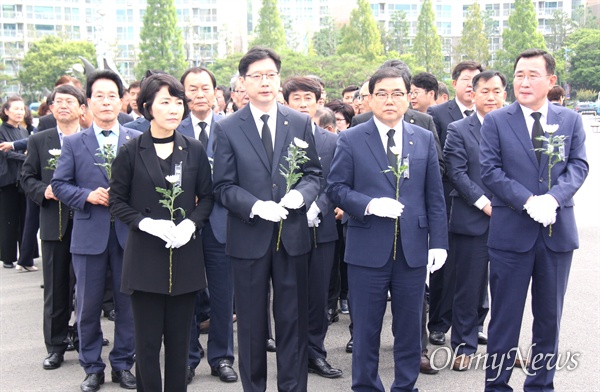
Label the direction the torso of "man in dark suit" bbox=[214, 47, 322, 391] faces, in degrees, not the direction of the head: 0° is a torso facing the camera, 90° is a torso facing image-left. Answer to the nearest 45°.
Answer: approximately 0°

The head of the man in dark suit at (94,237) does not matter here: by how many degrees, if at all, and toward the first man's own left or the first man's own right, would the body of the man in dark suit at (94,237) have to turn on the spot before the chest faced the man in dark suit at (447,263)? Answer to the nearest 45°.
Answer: approximately 90° to the first man's own left

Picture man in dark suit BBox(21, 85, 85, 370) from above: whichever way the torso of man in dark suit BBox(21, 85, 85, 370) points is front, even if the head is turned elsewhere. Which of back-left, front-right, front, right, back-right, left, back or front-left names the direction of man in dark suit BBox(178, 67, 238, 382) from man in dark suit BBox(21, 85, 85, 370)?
front-left

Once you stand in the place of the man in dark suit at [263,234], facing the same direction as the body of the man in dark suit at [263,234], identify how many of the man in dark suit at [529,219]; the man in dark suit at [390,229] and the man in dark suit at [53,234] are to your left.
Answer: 2

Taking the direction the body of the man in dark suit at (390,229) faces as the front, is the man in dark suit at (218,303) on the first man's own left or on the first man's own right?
on the first man's own right

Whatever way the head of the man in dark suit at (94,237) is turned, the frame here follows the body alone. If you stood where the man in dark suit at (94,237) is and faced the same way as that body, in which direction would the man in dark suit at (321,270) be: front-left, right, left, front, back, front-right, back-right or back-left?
left

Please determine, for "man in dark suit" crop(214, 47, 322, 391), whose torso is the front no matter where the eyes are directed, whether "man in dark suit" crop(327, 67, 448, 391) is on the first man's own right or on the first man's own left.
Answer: on the first man's own left

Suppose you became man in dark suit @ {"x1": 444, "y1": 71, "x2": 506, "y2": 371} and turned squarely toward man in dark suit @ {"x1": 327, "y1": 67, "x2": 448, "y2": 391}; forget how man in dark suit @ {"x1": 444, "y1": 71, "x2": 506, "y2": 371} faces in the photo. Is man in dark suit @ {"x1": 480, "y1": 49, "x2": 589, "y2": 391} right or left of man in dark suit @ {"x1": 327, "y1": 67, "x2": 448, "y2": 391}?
left
